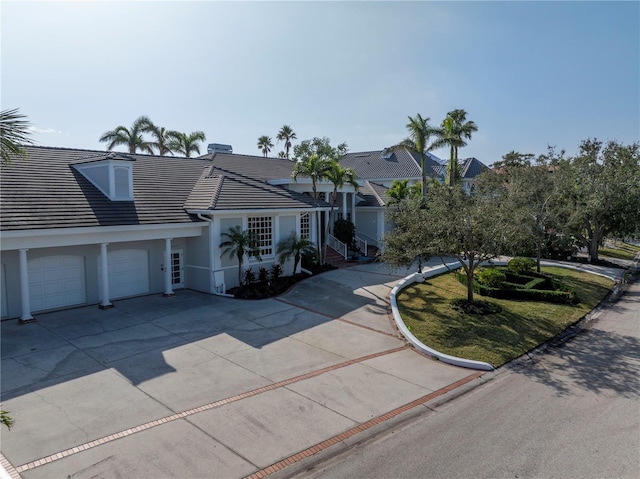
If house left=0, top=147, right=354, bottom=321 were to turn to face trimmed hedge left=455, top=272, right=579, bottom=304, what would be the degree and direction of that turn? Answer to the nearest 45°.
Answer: approximately 45° to its left

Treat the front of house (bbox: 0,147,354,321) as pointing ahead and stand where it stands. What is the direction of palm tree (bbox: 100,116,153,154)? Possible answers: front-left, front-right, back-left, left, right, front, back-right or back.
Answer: back-left

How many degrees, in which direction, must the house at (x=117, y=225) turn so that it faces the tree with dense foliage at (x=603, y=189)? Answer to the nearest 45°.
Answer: approximately 45° to its left

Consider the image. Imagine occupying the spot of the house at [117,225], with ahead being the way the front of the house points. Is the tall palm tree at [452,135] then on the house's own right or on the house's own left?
on the house's own left

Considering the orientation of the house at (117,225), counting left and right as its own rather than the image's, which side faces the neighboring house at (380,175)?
left

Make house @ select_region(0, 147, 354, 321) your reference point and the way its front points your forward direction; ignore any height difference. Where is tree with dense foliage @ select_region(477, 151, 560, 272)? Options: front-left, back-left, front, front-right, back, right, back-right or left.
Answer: front-left

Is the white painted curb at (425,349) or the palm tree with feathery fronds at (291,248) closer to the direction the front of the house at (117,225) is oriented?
the white painted curb

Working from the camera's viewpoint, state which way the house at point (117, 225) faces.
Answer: facing the viewer and to the right of the viewer

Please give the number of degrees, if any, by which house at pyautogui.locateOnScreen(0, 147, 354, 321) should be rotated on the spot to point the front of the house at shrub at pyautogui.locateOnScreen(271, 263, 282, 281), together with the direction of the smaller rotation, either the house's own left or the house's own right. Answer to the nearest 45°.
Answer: approximately 45° to the house's own left

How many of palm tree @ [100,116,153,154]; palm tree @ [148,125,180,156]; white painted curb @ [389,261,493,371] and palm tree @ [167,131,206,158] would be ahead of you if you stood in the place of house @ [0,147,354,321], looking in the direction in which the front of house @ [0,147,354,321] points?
1
